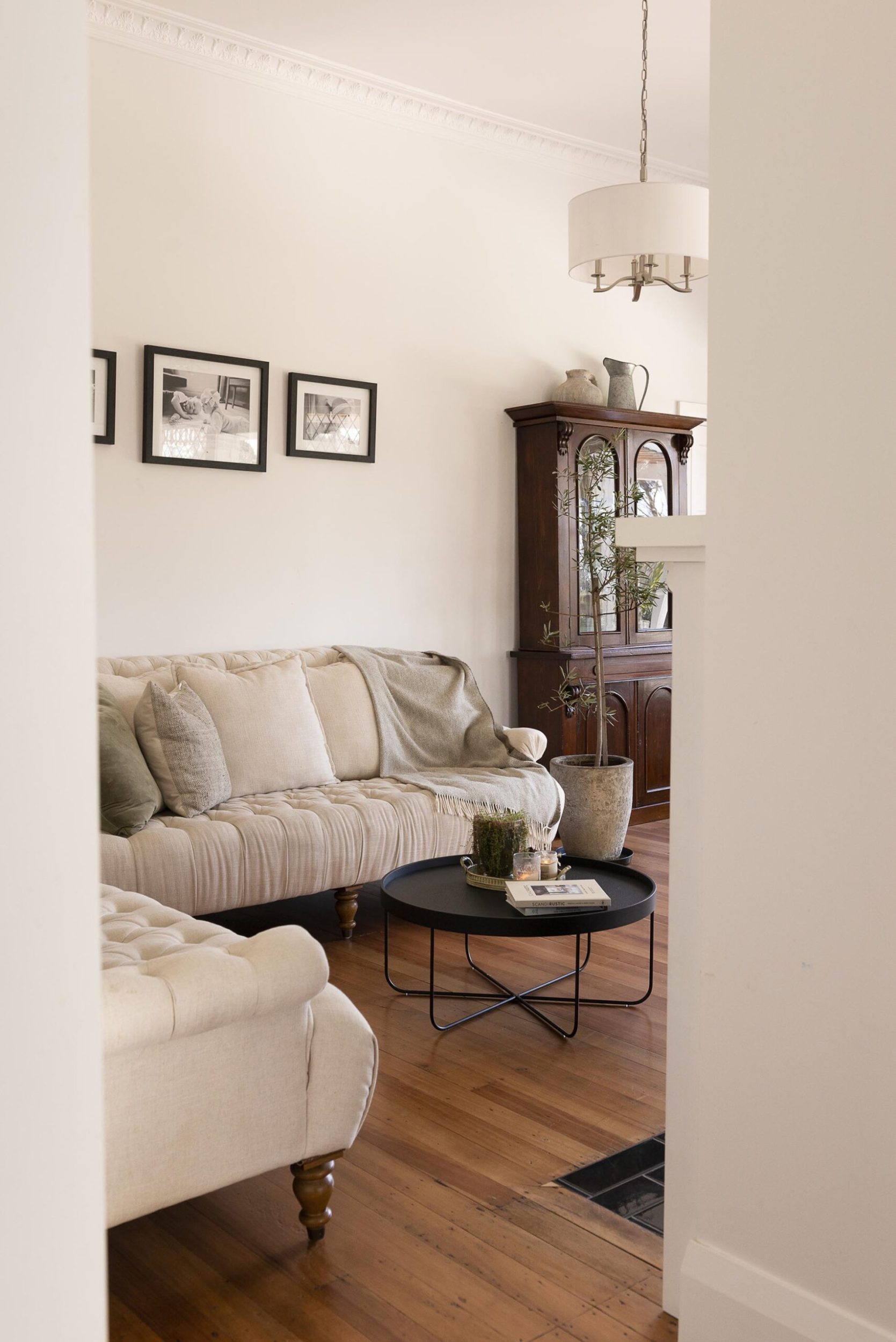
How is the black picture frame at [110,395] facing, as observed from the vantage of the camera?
facing the viewer and to the right of the viewer

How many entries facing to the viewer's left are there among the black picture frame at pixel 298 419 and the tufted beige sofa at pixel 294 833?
0

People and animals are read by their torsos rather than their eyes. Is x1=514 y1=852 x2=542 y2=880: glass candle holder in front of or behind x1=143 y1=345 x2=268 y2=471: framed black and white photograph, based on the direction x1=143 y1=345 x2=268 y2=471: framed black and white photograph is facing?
in front

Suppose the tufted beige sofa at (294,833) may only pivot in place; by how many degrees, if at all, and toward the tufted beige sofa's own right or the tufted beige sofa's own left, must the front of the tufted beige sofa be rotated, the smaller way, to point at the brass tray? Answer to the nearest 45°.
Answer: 0° — it already faces it

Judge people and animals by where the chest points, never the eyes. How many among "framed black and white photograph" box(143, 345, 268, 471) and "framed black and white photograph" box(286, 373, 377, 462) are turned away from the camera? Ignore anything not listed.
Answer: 0

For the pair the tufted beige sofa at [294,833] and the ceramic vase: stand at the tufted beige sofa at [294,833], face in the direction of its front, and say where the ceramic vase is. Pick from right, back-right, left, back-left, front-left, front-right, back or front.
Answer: left

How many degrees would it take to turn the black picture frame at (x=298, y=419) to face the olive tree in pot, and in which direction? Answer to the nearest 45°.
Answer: approximately 45° to its left

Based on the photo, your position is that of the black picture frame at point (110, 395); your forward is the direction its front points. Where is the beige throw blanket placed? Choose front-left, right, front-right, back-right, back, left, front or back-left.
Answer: front-left

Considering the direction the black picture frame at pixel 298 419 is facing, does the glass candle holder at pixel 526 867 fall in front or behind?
in front

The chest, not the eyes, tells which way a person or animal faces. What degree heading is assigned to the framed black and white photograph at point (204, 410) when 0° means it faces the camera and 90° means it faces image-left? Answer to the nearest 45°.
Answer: approximately 315°
